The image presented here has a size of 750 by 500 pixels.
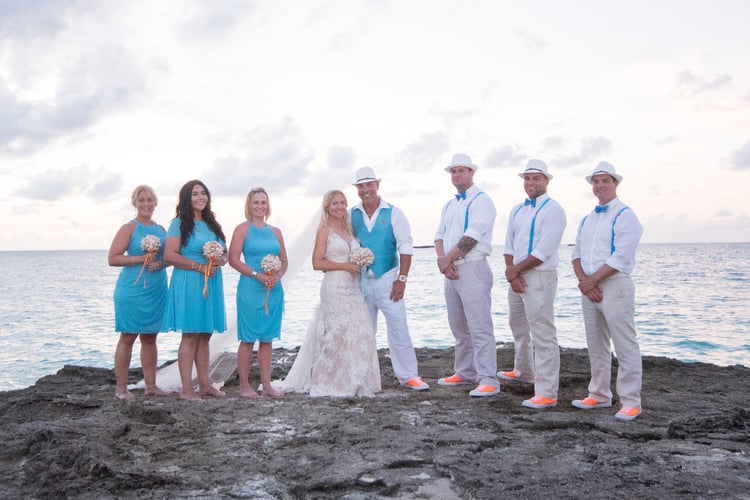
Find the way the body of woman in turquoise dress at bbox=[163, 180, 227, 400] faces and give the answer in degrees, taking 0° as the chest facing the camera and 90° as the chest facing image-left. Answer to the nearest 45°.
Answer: approximately 315°

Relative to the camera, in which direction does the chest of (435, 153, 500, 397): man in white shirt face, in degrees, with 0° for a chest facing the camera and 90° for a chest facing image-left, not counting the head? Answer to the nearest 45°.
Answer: approximately 45°

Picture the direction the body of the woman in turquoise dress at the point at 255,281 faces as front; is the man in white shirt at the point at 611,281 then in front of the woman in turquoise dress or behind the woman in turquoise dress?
in front

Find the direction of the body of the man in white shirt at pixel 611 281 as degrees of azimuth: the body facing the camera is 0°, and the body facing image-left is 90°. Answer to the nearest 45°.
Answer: approximately 45°

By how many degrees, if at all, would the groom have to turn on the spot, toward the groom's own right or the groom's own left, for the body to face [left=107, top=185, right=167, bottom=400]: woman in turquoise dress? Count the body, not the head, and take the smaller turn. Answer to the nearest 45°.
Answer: approximately 90° to the groom's own right

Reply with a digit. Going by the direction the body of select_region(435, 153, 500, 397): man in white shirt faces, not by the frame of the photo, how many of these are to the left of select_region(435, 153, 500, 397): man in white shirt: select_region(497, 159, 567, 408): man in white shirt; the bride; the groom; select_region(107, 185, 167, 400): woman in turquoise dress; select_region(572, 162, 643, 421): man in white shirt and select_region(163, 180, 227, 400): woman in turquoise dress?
2

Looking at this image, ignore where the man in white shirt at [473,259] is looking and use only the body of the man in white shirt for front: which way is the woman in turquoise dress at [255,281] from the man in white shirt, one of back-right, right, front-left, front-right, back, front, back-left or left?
front-right

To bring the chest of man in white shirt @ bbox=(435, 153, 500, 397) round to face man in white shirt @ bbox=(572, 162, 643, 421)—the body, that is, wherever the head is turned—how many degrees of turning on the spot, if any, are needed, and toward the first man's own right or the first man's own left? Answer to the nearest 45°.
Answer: approximately 90° to the first man's own left

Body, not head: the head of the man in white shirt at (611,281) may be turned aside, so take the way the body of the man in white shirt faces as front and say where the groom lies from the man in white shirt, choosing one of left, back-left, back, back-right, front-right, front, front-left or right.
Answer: front-right

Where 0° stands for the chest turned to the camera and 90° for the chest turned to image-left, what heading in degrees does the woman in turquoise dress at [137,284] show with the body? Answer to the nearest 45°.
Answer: approximately 315°

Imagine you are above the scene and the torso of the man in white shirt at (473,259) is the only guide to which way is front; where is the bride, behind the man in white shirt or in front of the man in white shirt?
in front

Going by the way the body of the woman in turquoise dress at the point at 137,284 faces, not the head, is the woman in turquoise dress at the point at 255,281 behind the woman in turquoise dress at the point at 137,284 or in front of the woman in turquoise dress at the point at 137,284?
in front
